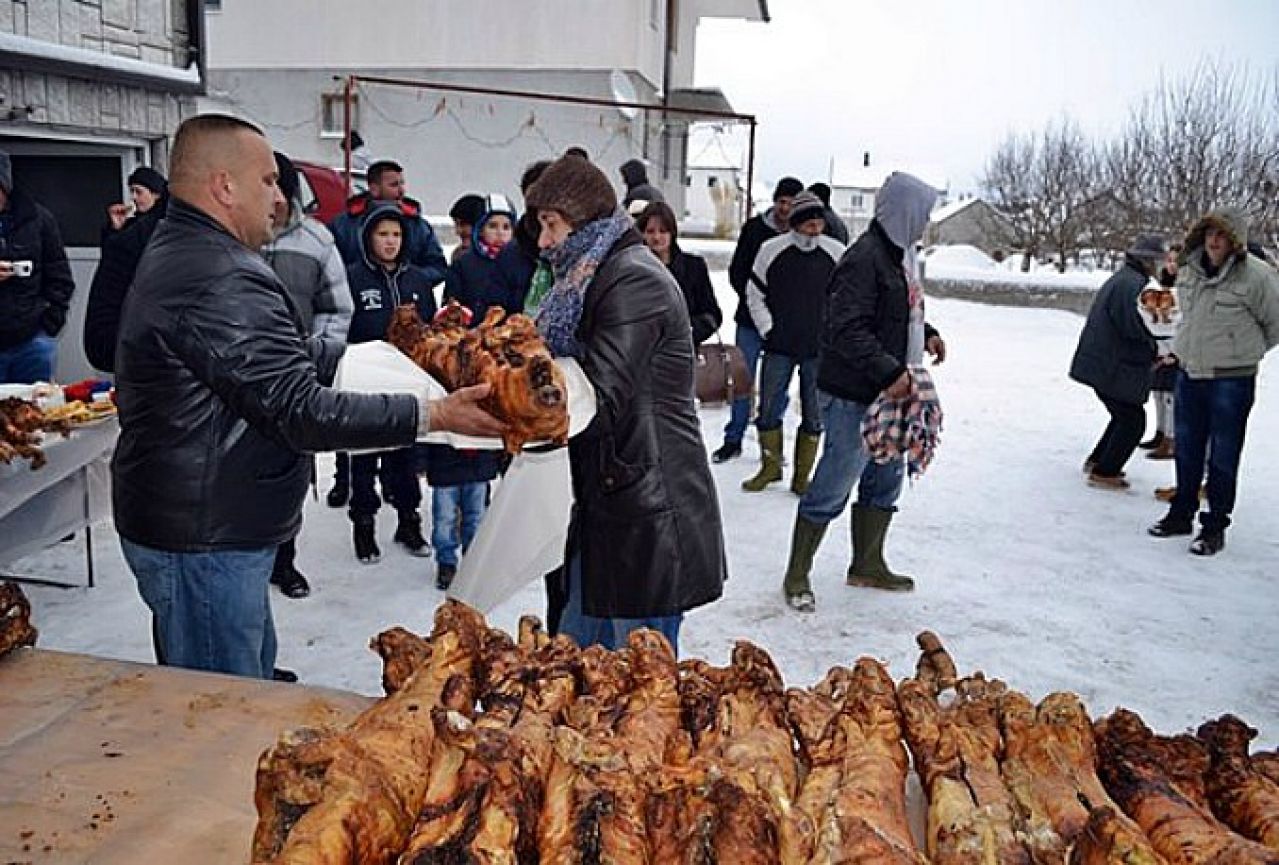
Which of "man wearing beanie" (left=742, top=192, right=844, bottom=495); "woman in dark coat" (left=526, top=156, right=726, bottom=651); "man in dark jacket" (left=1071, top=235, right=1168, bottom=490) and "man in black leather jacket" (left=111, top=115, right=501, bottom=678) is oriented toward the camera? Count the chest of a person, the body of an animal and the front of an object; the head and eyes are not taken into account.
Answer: the man wearing beanie

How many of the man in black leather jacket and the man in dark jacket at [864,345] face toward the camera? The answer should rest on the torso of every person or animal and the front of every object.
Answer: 0

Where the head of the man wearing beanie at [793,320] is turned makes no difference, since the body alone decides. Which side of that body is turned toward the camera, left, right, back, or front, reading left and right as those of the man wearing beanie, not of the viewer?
front

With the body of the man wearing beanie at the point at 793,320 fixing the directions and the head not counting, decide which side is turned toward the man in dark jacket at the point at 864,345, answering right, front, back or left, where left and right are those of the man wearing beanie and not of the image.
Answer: front

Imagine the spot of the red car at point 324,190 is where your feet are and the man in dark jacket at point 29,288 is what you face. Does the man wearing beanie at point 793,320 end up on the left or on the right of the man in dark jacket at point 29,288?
left

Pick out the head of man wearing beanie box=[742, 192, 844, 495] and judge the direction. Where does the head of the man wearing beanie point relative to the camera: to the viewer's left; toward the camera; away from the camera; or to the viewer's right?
toward the camera

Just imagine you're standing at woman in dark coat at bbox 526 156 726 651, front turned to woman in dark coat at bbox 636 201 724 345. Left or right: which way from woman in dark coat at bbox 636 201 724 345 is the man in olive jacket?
right

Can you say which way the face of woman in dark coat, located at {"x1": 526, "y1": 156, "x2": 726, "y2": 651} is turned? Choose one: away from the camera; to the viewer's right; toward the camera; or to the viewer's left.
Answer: to the viewer's left

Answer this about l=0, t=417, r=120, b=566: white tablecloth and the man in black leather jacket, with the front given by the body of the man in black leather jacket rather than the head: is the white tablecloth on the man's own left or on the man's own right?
on the man's own left

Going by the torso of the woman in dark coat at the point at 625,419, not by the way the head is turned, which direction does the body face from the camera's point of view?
to the viewer's left

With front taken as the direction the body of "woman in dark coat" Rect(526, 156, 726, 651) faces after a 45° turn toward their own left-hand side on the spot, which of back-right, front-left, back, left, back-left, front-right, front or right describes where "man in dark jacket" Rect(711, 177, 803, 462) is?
back-right

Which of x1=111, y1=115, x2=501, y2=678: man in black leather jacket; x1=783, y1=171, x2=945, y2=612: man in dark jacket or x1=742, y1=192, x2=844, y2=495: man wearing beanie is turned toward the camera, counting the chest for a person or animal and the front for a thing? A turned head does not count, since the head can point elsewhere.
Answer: the man wearing beanie

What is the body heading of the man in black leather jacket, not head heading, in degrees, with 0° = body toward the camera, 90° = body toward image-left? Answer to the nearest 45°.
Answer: approximately 270°
